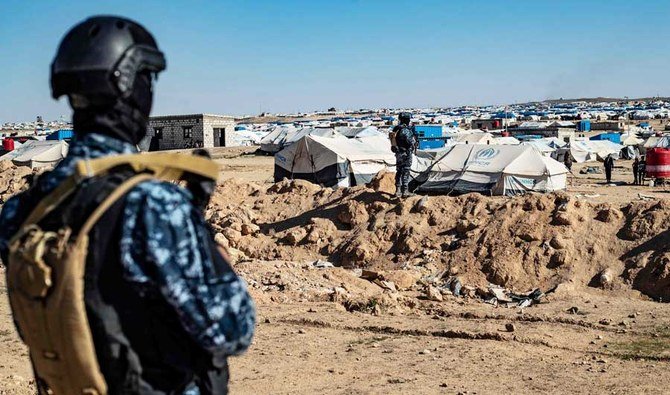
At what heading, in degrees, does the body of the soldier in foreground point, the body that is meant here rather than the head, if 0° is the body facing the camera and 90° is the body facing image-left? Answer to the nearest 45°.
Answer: approximately 225°

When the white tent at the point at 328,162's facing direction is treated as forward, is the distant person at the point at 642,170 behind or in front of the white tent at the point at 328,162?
behind

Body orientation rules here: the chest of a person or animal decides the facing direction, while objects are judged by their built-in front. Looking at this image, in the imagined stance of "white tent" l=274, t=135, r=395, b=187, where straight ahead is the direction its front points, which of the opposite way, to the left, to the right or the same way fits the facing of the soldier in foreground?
the opposite way

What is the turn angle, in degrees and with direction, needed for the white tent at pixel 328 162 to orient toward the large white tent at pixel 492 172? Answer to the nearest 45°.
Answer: approximately 90° to its left

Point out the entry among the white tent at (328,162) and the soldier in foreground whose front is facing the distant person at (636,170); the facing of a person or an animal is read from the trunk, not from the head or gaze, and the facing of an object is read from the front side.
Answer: the soldier in foreground

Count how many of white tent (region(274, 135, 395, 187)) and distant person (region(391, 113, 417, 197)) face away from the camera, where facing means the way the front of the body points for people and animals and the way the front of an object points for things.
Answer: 1

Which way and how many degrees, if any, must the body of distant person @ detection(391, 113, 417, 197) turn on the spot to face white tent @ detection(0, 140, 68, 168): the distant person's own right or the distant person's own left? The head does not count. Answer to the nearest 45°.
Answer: approximately 45° to the distant person's own left

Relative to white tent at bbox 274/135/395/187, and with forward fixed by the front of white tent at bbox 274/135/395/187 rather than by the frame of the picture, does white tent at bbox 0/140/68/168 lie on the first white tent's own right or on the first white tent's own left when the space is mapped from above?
on the first white tent's own right

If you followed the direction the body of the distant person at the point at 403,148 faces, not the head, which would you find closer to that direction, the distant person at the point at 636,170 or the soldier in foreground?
the distant person

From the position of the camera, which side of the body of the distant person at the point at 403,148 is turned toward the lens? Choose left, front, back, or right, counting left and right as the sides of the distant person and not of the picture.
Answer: back

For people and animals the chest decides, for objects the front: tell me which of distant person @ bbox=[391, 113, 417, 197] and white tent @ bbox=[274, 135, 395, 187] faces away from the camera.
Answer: the distant person

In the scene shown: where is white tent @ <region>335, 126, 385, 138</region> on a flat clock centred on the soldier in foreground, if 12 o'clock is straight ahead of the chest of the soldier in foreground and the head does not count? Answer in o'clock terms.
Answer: The white tent is roughly at 11 o'clock from the soldier in foreground.

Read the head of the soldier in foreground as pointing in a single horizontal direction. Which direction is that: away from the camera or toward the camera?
away from the camera

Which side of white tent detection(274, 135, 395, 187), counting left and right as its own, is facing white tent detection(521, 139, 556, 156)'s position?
back
